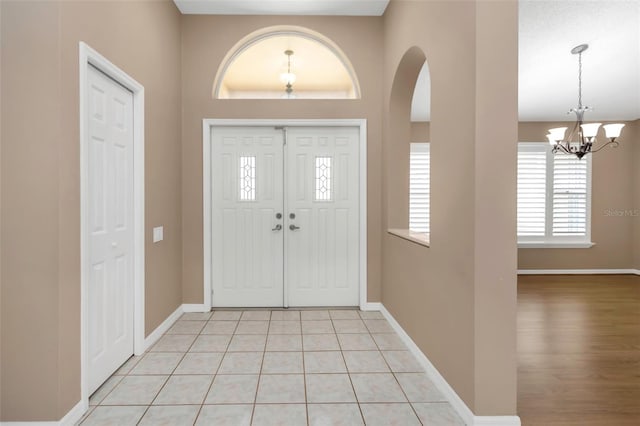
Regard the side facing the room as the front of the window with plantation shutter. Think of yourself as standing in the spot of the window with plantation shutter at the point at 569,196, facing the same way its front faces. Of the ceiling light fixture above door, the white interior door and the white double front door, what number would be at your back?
0

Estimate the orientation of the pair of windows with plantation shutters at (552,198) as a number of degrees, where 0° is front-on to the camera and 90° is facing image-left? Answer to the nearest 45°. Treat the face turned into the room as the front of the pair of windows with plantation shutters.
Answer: approximately 0°

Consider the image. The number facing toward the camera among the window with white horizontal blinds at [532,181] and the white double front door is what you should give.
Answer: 2

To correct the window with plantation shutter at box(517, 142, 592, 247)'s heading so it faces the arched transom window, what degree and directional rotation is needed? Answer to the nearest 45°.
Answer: approximately 45° to its right

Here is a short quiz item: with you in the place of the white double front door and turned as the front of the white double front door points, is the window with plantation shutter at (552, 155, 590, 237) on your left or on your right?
on your left

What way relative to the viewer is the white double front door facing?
toward the camera

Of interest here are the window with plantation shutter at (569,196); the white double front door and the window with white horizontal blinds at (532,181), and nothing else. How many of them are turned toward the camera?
3

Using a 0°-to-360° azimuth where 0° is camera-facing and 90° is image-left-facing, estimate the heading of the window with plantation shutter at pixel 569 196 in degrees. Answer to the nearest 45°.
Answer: approximately 0°

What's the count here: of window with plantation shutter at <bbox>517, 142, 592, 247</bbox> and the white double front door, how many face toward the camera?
2

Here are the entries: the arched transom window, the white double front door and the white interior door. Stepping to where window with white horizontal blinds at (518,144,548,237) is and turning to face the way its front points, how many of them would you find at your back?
0

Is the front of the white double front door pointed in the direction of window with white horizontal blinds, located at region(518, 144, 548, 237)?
no

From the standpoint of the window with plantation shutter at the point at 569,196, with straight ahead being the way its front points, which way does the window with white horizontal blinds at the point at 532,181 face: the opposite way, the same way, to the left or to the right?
the same way

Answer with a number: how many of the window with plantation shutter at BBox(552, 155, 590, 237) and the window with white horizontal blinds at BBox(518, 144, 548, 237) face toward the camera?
2

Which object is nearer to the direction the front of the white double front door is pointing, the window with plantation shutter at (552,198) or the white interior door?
the white interior door
